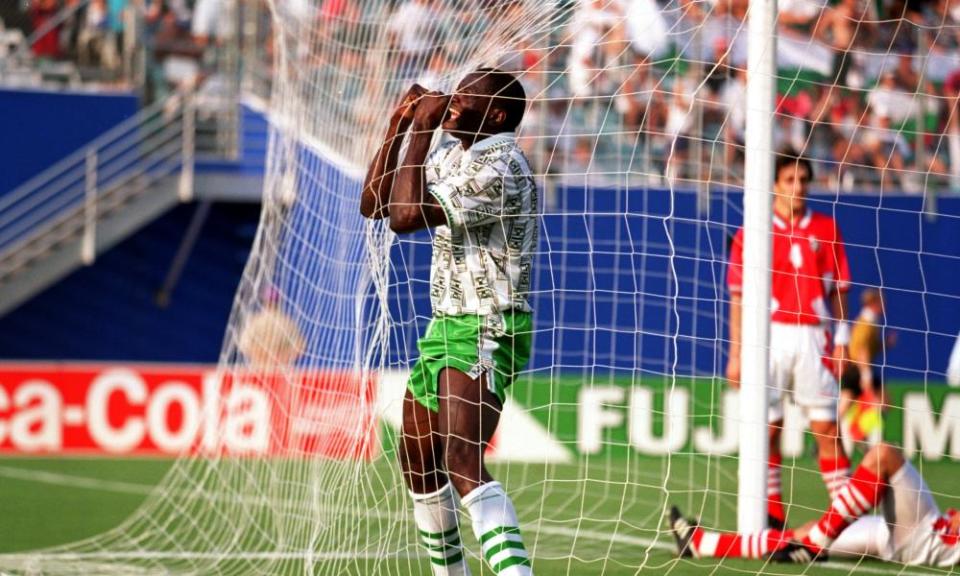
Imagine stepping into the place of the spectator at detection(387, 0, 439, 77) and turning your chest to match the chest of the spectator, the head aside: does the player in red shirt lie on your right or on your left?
on your left

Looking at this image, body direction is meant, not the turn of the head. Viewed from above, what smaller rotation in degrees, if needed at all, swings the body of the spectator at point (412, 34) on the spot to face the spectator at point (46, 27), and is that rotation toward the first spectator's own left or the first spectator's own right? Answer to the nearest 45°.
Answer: approximately 135° to the first spectator's own right

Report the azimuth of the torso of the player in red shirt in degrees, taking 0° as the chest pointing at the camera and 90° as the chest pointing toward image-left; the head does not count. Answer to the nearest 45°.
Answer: approximately 0°

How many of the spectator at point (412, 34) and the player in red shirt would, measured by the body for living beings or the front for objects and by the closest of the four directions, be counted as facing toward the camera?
2

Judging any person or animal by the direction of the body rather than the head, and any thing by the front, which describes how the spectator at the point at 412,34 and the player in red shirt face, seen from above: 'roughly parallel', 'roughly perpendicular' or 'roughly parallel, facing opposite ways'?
roughly parallel

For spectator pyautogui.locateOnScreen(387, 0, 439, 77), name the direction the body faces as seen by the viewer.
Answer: toward the camera
